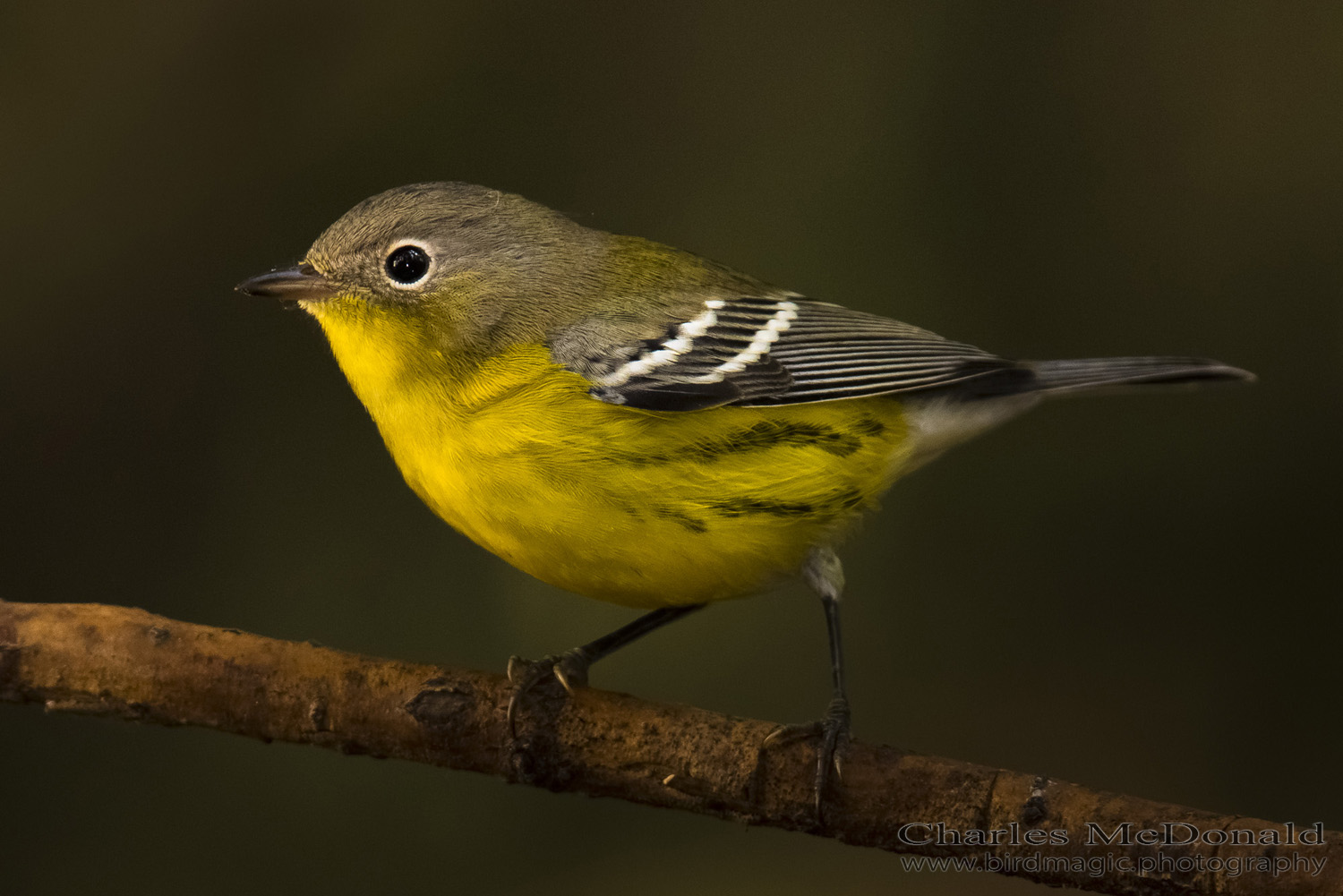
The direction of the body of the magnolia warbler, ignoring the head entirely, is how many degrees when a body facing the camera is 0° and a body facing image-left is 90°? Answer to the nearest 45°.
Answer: approximately 90°
